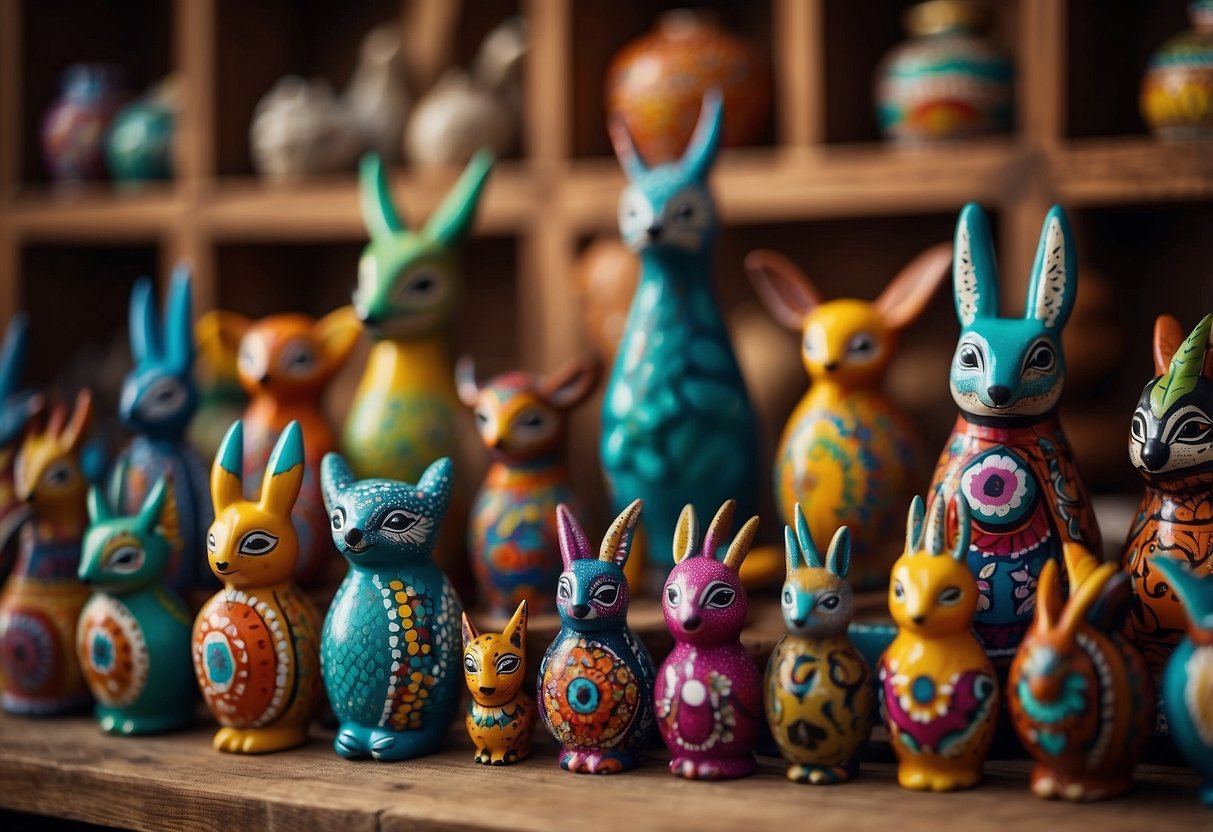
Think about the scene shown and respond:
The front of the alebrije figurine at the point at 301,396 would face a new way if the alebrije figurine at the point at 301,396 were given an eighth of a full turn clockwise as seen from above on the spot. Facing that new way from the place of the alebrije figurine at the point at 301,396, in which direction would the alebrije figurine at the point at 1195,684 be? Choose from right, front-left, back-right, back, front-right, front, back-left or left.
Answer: back-left

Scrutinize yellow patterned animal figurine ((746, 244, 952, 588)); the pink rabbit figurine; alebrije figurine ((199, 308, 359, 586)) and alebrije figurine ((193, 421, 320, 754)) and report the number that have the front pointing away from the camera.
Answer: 0

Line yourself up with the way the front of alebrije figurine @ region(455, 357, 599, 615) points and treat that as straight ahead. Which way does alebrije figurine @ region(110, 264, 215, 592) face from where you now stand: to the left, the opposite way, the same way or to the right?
the same way

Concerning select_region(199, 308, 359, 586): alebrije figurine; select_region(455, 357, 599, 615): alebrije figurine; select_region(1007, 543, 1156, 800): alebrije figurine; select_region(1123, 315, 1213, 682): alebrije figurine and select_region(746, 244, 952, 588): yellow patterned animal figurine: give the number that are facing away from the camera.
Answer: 0

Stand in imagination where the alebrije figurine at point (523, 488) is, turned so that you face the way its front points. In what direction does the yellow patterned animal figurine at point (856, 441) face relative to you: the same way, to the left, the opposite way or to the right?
the same way

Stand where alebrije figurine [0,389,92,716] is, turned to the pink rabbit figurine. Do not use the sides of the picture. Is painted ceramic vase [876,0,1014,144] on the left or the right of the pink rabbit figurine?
left

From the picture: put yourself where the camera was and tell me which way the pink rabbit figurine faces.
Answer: facing the viewer and to the left of the viewer

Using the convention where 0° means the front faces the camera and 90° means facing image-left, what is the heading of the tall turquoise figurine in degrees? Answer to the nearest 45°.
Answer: approximately 45°

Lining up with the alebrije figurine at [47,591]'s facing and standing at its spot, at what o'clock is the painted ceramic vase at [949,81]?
The painted ceramic vase is roughly at 8 o'clock from the alebrije figurine.

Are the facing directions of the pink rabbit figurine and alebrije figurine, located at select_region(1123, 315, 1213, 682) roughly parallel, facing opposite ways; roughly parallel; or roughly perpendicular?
roughly parallel
